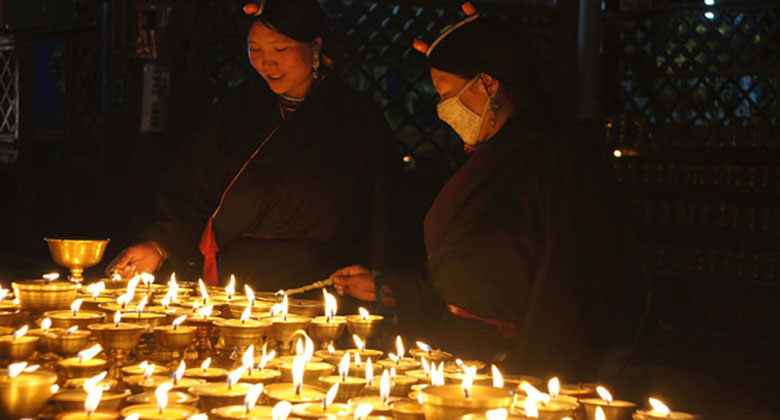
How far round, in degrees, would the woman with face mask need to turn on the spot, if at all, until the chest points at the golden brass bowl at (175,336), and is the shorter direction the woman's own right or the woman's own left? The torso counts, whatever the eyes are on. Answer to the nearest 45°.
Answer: approximately 45° to the woman's own left

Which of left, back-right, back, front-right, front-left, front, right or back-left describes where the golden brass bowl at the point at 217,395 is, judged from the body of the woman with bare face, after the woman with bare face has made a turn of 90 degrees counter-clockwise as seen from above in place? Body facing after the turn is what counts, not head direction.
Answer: front-right

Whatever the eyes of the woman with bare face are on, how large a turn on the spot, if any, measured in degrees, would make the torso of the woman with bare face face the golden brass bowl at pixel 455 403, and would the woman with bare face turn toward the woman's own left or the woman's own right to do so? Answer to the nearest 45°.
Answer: approximately 45° to the woman's own left

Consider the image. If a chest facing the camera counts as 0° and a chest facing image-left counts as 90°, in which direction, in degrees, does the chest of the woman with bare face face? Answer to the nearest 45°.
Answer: approximately 45°

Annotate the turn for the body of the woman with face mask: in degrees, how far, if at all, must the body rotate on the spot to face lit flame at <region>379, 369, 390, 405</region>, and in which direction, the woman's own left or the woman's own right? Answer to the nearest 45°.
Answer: approximately 90° to the woman's own left

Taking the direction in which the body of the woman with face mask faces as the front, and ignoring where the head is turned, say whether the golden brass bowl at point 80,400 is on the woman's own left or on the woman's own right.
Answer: on the woman's own left

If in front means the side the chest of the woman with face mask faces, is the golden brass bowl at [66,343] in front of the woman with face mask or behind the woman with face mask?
in front

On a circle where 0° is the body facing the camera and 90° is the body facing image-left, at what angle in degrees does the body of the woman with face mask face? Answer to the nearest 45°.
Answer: approximately 90°

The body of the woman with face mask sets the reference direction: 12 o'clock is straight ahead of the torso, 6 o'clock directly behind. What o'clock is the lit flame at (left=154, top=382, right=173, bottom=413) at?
The lit flame is roughly at 10 o'clock from the woman with face mask.

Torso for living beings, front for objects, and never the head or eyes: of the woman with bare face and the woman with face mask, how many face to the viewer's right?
0
